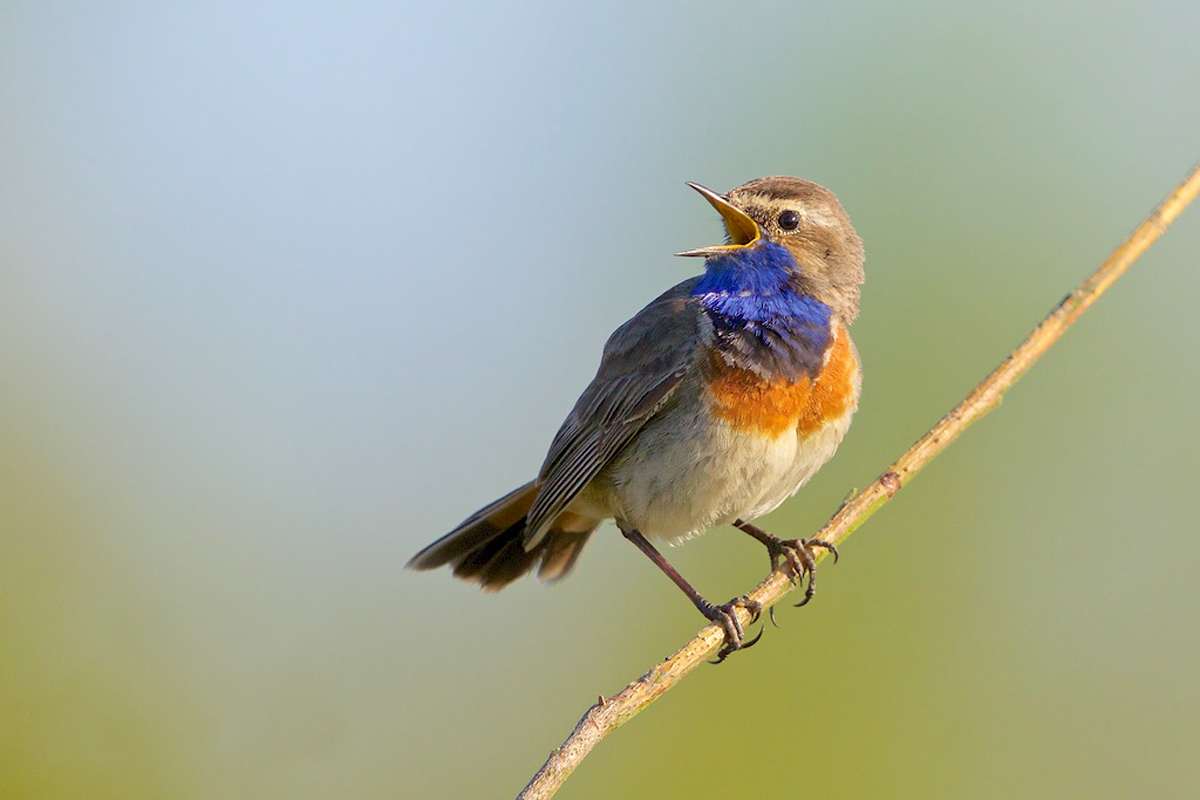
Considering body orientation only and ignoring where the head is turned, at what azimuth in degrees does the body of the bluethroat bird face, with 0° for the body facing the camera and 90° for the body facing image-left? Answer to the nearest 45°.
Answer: approximately 315°
